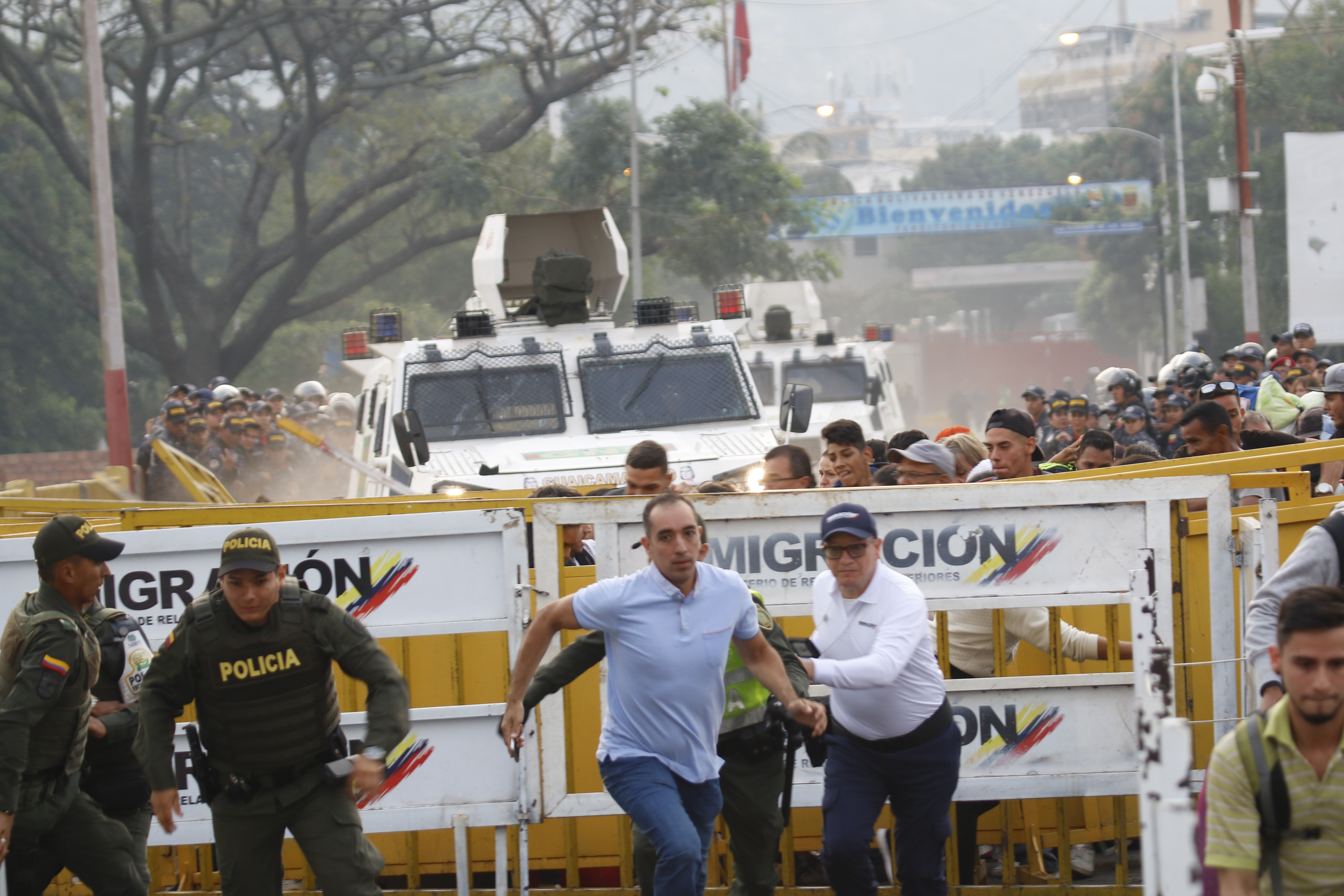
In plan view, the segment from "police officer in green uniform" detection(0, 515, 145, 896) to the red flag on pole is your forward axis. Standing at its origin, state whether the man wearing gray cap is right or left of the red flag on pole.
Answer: right

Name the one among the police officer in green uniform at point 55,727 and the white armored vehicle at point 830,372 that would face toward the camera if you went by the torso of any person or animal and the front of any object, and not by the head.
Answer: the white armored vehicle

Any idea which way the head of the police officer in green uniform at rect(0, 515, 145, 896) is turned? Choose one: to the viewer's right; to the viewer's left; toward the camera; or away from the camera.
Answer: to the viewer's right

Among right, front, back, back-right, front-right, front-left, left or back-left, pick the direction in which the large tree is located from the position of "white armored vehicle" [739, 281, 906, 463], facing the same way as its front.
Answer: back-right

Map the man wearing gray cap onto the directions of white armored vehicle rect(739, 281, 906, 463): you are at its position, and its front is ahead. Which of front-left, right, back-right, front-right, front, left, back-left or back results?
front

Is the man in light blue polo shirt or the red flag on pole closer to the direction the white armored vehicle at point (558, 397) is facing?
the man in light blue polo shirt

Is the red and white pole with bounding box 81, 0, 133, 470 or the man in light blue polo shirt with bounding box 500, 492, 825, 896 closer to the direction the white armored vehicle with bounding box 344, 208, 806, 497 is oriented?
the man in light blue polo shirt

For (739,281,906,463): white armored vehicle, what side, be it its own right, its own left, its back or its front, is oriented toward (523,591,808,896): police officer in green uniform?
front

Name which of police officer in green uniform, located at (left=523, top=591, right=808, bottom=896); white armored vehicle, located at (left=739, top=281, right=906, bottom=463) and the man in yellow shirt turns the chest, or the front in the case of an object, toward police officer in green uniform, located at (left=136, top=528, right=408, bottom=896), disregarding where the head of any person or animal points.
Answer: the white armored vehicle

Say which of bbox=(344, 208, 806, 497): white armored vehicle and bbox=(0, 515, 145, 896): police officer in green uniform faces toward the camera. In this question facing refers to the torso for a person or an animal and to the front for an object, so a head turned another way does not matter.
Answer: the white armored vehicle

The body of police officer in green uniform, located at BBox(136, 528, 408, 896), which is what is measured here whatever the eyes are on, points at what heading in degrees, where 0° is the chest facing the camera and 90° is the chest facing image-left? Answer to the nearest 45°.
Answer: approximately 0°

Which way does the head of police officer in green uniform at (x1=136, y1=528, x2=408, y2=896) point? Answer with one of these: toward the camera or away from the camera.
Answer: toward the camera

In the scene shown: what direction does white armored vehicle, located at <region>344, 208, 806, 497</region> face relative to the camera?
toward the camera

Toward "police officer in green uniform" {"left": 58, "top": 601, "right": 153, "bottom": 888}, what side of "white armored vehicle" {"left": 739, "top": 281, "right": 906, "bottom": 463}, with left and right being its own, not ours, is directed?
front

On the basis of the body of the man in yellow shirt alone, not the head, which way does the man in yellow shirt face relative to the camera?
toward the camera

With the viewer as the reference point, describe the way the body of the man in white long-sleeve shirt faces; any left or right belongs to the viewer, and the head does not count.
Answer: facing the viewer and to the left of the viewer
